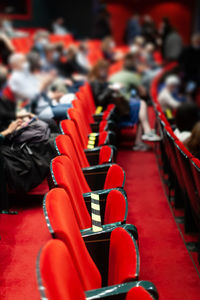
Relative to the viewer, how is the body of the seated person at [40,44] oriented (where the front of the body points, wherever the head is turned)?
to the viewer's right

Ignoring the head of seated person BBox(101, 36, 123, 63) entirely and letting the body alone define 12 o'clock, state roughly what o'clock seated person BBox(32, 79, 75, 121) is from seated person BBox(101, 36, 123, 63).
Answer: seated person BBox(32, 79, 75, 121) is roughly at 3 o'clock from seated person BBox(101, 36, 123, 63).

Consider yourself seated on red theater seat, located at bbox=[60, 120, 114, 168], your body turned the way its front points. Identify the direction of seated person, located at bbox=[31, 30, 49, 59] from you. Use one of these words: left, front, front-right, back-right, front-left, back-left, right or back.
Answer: left

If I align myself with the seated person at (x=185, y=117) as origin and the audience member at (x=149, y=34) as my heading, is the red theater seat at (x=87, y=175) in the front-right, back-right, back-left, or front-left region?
back-left

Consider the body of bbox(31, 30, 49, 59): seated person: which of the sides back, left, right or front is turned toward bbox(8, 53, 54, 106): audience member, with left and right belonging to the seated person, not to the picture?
right

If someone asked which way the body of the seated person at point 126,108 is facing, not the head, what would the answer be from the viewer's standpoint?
to the viewer's right

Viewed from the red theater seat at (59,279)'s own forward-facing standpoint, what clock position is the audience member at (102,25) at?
The audience member is roughly at 9 o'clock from the red theater seat.

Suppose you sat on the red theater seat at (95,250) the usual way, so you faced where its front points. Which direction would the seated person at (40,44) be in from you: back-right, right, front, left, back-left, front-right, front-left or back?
left

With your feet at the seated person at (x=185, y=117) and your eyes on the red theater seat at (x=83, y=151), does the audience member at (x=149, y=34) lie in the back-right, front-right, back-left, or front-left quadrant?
back-right
